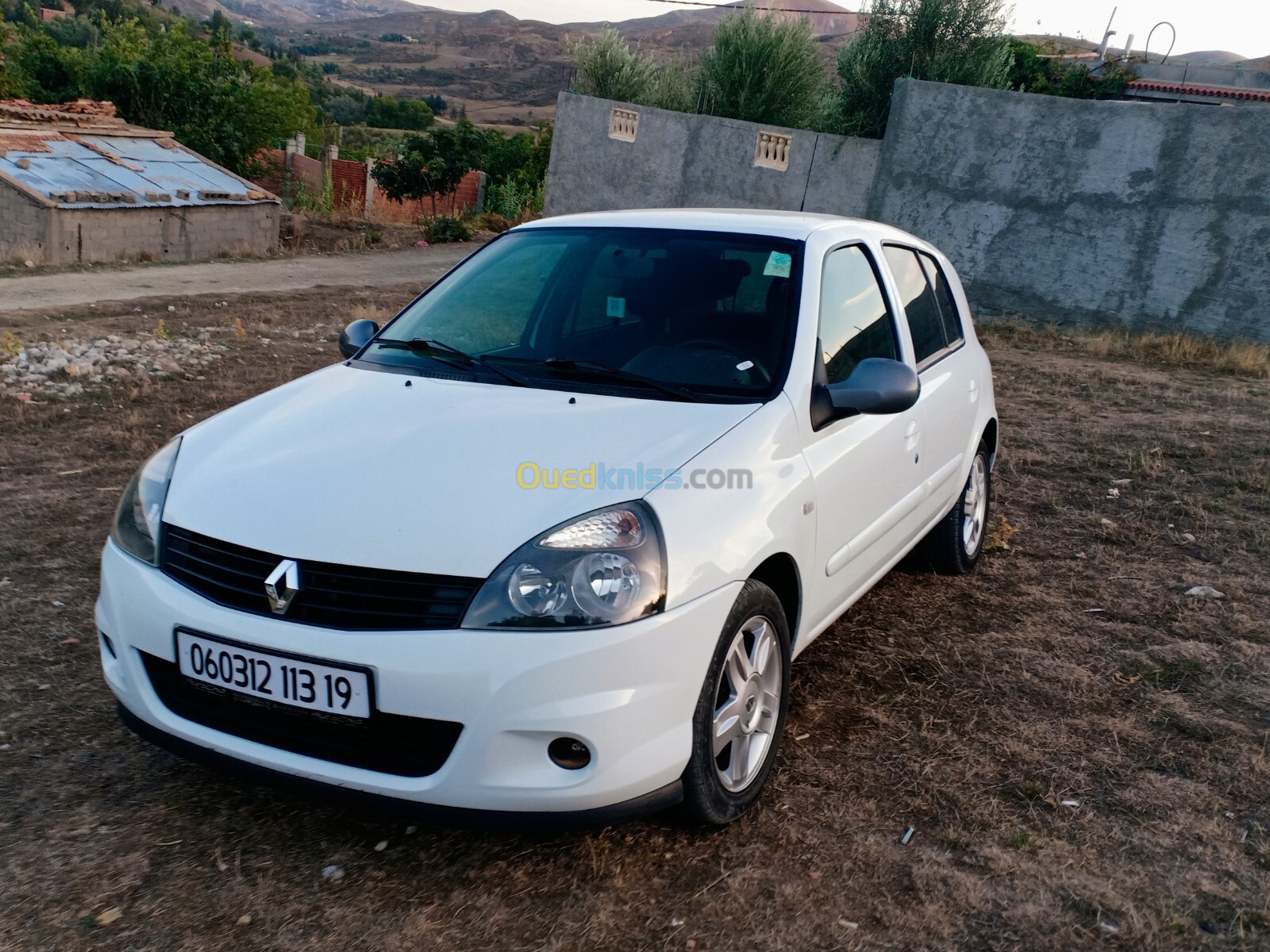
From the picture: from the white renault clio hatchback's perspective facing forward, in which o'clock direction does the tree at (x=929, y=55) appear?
The tree is roughly at 5 o'clock from the white renault clio hatchback.

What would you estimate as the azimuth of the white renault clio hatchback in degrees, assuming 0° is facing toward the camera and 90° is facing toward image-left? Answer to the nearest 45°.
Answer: approximately 45°

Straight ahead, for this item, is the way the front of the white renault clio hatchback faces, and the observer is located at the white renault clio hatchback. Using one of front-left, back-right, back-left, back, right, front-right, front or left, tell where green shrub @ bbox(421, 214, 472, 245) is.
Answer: back-right

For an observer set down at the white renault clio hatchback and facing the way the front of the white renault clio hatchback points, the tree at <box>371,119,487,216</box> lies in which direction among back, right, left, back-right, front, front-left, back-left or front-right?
back-right

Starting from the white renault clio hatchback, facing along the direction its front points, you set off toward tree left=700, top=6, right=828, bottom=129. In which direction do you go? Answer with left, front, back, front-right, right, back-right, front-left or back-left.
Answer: back-right

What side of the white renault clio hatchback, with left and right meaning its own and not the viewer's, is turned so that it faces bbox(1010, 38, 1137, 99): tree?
back

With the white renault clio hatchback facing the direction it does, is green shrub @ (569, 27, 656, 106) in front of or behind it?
behind
